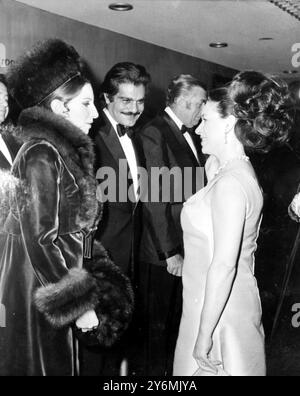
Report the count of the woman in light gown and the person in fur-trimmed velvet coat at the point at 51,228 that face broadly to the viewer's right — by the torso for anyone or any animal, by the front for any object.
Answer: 1

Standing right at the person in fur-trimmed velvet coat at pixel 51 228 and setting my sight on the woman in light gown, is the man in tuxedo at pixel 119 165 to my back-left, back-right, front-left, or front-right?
front-left

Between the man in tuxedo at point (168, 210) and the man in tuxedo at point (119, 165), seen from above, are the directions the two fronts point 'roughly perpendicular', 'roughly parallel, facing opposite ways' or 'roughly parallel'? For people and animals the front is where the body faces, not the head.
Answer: roughly parallel

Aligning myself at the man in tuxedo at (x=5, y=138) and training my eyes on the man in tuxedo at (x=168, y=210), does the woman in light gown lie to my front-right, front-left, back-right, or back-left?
front-right

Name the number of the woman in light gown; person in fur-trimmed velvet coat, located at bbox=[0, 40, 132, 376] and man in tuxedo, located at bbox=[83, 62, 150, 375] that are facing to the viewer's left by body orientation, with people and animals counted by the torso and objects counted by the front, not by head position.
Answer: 1

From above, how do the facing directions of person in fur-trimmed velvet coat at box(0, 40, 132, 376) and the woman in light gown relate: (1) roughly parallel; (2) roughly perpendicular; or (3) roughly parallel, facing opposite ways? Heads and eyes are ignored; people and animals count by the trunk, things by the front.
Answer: roughly parallel, facing opposite ways

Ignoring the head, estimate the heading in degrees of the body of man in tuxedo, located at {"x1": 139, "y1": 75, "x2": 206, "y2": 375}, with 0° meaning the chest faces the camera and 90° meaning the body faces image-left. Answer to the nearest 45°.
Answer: approximately 315°

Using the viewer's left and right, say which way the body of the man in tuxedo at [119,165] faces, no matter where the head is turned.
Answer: facing the viewer and to the right of the viewer

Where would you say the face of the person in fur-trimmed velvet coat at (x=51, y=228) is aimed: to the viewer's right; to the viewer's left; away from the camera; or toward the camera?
to the viewer's right

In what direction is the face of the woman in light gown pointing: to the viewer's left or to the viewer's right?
to the viewer's left

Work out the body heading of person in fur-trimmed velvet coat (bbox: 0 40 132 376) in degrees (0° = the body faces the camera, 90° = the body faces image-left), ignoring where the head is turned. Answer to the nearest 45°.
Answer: approximately 270°

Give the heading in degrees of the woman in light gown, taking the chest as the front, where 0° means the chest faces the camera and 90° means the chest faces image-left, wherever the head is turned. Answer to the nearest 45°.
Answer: approximately 90°

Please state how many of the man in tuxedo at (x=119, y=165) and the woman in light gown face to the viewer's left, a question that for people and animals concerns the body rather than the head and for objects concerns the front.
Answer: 1
